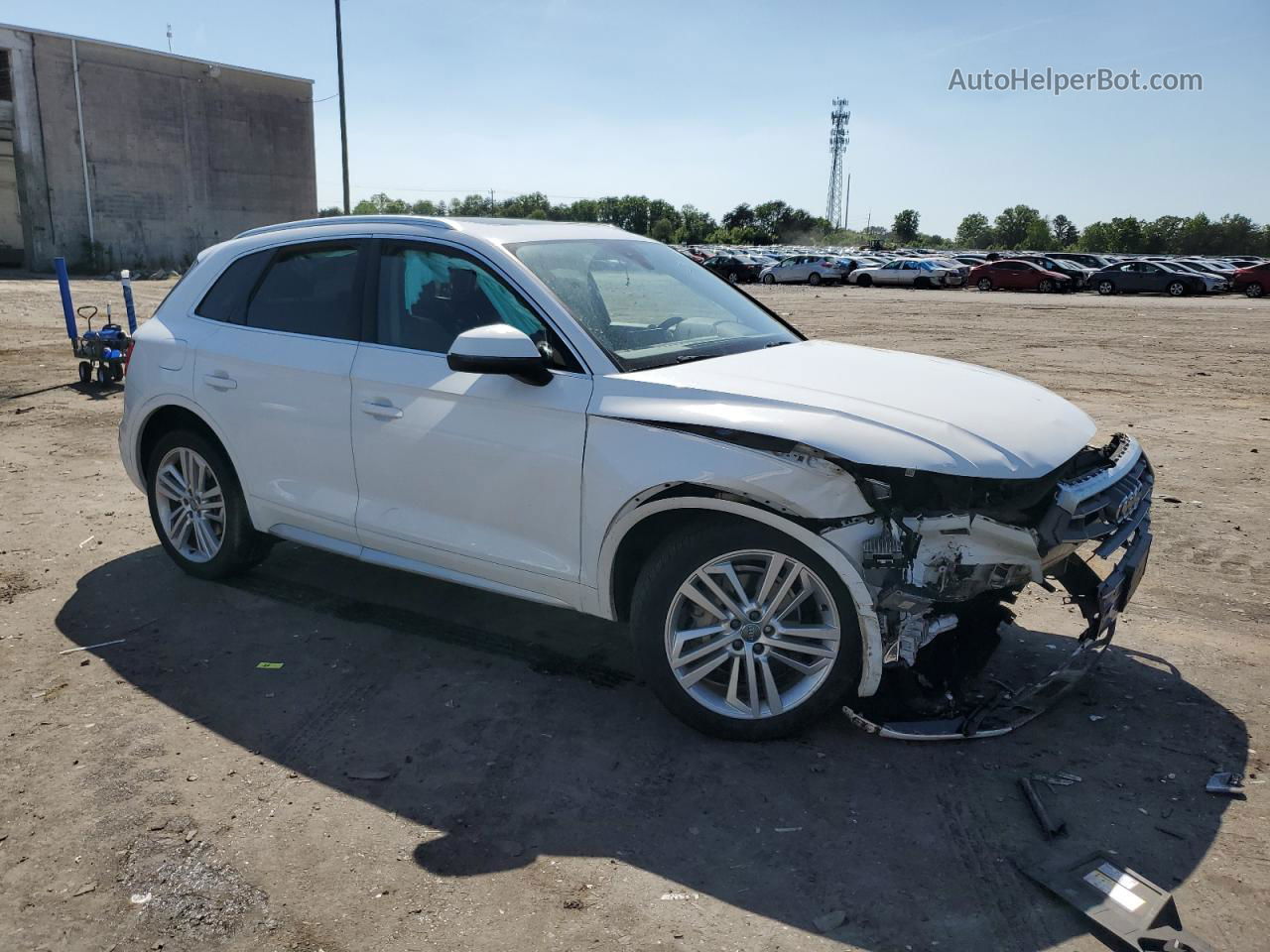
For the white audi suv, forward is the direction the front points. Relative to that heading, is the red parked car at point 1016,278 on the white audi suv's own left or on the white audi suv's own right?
on the white audi suv's own left

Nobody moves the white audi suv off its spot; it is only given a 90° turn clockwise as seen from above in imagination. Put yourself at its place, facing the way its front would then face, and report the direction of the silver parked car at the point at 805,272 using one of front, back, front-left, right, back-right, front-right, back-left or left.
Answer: back-right

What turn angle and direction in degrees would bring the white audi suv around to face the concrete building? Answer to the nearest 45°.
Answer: approximately 180°

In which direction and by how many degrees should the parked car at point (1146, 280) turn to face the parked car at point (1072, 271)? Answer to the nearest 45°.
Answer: approximately 180°

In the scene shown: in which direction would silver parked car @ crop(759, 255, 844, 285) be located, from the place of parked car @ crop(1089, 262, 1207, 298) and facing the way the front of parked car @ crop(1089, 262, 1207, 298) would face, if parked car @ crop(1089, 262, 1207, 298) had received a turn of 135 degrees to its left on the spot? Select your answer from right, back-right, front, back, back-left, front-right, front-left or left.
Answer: left

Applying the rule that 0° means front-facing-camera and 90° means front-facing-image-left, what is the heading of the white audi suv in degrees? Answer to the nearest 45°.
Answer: approximately 315°
